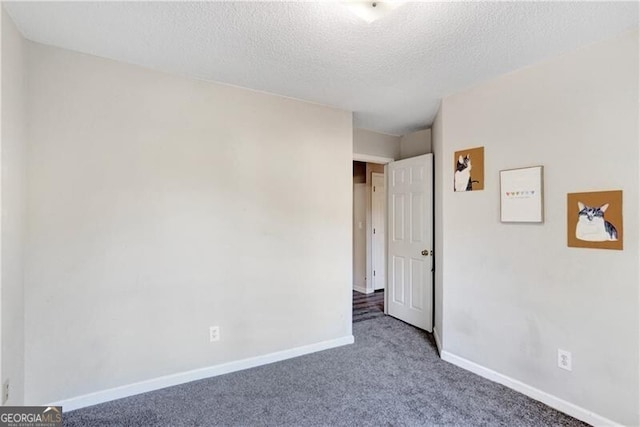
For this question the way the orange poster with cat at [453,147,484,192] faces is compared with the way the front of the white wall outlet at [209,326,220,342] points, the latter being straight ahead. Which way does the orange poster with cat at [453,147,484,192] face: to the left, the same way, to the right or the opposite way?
to the right

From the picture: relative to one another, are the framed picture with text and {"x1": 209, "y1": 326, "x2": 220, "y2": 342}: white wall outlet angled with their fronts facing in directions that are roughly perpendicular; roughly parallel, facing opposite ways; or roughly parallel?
roughly perpendicular

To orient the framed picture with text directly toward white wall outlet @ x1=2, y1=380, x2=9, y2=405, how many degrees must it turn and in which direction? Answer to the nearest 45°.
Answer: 0° — it already faces it

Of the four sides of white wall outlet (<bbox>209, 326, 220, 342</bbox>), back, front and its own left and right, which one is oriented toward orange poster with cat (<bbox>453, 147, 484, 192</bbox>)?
left

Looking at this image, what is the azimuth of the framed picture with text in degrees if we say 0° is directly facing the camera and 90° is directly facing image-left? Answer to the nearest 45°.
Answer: approximately 45°

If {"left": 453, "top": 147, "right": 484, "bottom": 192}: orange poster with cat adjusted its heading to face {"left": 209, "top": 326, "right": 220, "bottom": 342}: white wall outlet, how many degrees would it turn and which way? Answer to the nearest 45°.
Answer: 0° — it already faces it

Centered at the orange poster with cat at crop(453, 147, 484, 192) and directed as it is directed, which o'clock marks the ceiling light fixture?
The ceiling light fixture is roughly at 11 o'clock from the orange poster with cat.

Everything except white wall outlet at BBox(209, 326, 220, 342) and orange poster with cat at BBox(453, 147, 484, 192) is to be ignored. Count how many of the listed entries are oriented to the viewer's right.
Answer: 0

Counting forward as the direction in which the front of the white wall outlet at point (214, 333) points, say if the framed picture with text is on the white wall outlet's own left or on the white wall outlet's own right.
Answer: on the white wall outlet's own left

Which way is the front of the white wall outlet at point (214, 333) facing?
toward the camera

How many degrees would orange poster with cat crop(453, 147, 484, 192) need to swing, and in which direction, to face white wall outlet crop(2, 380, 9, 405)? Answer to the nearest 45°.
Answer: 0° — it already faces it
